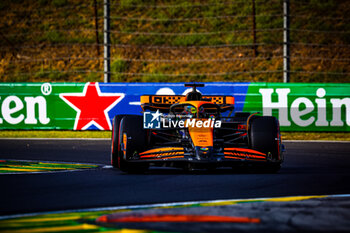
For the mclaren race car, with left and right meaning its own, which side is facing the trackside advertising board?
back

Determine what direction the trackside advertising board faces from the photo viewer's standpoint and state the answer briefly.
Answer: facing the viewer

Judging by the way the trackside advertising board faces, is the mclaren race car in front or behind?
in front

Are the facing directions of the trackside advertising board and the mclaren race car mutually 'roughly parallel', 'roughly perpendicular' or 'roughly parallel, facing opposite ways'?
roughly parallel

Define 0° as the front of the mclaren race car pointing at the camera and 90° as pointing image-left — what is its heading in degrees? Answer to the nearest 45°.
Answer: approximately 0°

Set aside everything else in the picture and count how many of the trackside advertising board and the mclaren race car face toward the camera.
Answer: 2
